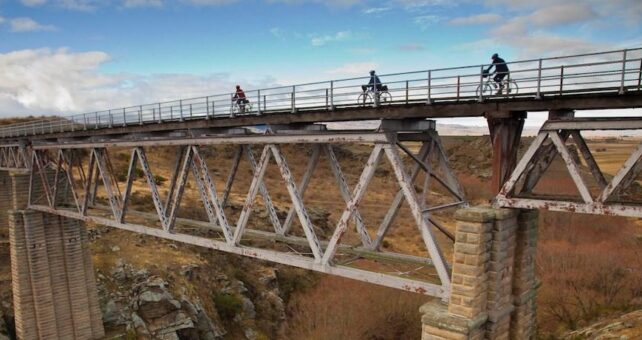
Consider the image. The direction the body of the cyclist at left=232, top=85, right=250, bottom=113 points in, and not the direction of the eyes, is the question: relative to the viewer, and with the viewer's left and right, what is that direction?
facing away from the viewer and to the left of the viewer

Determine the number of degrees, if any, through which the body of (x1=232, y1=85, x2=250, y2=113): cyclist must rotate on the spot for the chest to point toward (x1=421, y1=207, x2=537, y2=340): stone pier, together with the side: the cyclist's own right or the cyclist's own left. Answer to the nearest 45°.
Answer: approximately 180°

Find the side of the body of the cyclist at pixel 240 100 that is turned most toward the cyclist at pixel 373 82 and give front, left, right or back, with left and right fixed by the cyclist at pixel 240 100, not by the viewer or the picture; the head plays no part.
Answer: back

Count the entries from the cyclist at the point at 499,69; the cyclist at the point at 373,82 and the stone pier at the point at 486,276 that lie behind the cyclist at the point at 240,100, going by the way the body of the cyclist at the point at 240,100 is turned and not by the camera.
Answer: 3

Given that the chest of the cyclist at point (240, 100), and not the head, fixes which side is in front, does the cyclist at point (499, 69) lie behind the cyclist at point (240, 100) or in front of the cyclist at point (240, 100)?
behind

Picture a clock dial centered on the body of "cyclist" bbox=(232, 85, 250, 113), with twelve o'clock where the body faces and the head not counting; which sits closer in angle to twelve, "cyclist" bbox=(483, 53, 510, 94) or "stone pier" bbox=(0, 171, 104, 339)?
the stone pier

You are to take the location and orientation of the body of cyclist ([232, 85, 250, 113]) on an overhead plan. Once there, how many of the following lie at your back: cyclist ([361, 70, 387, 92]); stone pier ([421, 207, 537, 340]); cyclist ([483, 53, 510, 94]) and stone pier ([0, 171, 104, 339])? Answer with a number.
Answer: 3

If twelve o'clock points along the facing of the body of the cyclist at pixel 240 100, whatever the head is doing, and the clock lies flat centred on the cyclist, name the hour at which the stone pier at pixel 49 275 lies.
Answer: The stone pier is roughly at 12 o'clock from the cyclist.
